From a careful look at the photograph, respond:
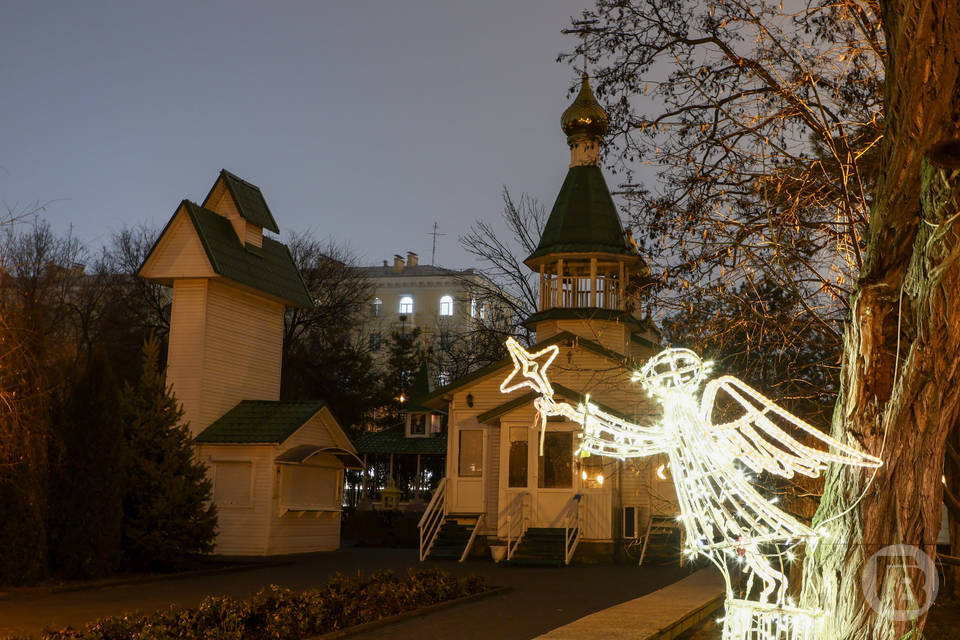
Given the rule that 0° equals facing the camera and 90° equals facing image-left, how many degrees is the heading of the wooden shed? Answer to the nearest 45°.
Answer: approximately 315°

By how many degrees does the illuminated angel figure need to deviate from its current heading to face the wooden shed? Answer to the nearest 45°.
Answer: approximately 45° to its right

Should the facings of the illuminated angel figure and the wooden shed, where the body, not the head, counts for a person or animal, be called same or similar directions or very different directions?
very different directions

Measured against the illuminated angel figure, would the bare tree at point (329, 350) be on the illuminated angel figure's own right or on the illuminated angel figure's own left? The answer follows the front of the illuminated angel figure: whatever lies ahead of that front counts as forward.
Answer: on the illuminated angel figure's own right

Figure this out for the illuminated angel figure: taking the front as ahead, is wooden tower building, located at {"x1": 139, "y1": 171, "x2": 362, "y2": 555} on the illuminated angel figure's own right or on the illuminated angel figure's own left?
on the illuminated angel figure's own right

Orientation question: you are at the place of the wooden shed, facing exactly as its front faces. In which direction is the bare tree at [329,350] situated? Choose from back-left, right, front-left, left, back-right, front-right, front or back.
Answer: back-left

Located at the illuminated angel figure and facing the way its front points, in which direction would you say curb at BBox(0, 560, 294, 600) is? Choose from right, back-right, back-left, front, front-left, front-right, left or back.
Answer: front-right

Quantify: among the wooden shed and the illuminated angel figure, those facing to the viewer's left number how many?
1

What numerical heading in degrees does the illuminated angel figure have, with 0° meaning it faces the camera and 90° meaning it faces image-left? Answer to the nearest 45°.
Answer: approximately 90°

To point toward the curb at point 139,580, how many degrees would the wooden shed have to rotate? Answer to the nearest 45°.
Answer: approximately 45° to its right
